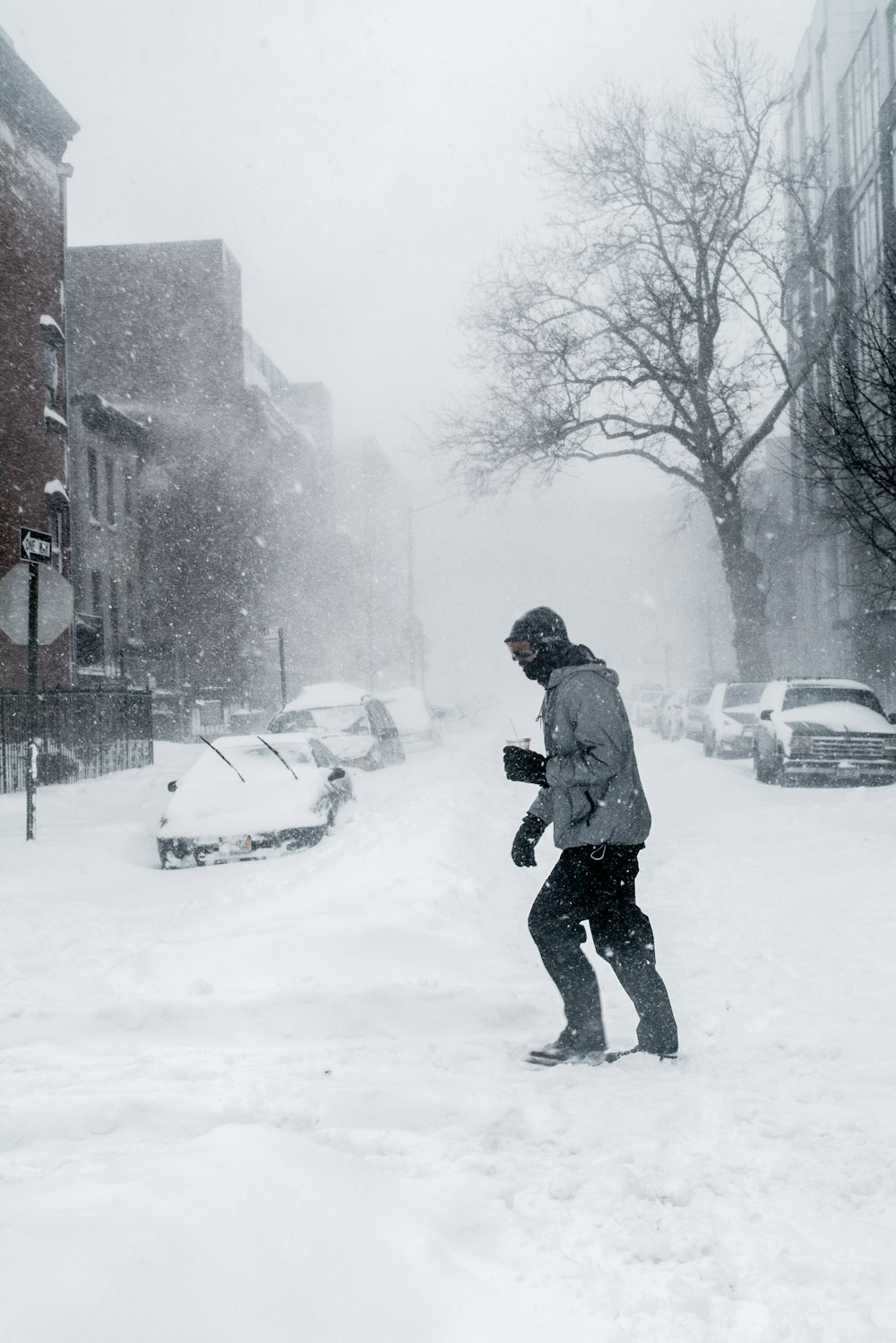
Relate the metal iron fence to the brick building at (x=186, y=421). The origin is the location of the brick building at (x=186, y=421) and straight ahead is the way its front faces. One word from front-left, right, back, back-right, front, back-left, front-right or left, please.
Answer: right

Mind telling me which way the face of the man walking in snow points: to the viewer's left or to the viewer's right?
to the viewer's left

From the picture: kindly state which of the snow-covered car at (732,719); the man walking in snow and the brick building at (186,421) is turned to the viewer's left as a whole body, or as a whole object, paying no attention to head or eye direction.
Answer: the man walking in snow

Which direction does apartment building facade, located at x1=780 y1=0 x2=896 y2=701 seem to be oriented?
to the viewer's left

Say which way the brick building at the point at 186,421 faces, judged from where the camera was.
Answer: facing to the right of the viewer

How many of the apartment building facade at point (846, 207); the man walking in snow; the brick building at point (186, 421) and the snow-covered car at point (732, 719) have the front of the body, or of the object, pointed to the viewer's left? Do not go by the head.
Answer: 2

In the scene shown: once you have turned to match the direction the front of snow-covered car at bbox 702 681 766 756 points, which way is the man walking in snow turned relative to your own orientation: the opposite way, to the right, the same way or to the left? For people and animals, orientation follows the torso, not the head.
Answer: to the right

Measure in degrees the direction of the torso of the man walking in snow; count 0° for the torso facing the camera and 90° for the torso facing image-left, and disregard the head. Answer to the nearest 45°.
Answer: approximately 90°

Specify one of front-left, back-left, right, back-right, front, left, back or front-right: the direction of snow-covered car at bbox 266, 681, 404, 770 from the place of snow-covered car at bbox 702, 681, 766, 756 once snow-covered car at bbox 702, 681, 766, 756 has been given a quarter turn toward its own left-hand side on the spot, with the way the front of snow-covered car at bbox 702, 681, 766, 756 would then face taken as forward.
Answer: back-right

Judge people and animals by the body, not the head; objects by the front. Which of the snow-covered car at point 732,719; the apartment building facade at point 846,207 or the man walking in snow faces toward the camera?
the snow-covered car

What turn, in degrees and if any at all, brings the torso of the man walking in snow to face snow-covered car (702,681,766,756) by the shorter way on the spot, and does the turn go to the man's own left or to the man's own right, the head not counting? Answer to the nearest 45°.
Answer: approximately 90° to the man's own right

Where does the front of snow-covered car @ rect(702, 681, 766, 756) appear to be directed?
toward the camera

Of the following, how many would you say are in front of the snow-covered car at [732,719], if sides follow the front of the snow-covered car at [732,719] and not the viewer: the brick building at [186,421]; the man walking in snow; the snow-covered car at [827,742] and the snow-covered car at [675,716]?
2

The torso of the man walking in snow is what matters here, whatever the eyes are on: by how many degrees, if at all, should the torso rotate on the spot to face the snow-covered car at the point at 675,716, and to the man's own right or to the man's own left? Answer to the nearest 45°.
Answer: approximately 90° to the man's own right
